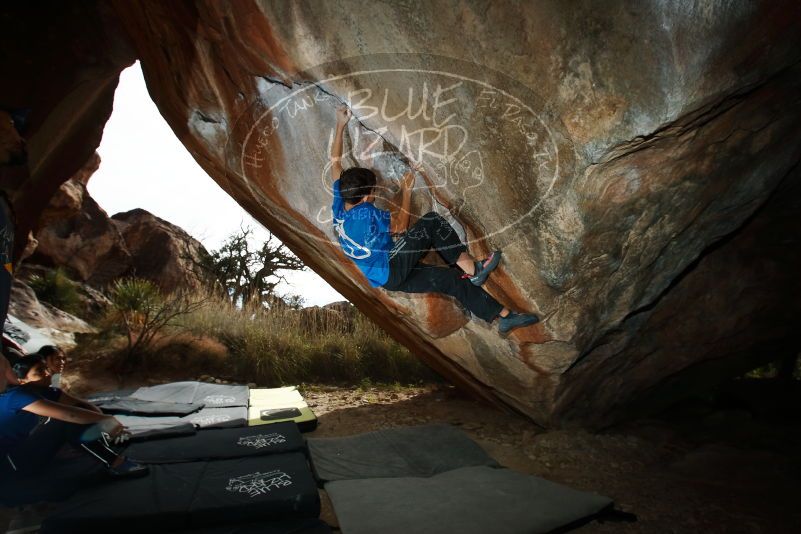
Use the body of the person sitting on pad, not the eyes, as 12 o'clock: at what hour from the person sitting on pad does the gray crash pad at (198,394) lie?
The gray crash pad is roughly at 10 o'clock from the person sitting on pad.

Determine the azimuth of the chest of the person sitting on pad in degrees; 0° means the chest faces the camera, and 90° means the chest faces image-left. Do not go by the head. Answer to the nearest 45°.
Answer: approximately 270°

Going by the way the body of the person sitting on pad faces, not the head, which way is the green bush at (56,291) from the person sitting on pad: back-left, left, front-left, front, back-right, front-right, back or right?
left

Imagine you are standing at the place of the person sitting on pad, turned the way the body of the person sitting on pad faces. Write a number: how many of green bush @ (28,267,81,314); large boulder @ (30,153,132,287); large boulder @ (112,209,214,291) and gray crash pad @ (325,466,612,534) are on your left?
3

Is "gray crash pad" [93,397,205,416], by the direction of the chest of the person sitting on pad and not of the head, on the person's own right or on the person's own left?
on the person's own left

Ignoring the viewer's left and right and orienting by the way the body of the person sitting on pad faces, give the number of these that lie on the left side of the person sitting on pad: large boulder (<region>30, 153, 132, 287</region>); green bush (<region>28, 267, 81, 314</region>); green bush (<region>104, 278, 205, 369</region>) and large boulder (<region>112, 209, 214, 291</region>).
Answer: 4

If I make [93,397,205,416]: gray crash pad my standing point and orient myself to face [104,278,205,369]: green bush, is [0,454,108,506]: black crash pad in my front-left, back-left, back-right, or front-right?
back-left

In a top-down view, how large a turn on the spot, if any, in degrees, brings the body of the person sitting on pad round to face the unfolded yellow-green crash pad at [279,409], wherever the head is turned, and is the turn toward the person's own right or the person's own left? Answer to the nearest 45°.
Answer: approximately 45° to the person's own left

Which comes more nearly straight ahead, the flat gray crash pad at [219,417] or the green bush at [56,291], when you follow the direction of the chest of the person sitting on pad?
the flat gray crash pad

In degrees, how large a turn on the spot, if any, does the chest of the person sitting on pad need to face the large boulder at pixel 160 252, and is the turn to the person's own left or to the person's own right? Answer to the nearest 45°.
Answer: approximately 90° to the person's own left

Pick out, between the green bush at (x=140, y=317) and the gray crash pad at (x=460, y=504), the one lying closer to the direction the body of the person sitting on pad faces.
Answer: the gray crash pad

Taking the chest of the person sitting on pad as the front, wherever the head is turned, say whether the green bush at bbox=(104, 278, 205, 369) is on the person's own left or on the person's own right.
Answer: on the person's own left

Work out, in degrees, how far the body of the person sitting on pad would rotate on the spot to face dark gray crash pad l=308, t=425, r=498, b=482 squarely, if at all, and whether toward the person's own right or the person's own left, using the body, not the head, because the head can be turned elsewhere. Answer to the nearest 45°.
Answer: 0° — they already face it

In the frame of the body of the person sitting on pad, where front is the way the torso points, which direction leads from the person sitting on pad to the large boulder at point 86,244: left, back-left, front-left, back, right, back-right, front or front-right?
left

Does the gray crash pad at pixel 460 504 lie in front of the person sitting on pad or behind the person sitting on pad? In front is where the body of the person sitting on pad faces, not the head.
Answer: in front
